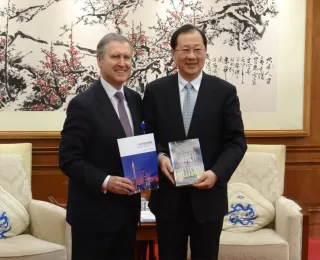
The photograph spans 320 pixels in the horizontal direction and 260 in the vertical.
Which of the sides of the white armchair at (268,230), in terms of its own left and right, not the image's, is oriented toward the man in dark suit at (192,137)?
front

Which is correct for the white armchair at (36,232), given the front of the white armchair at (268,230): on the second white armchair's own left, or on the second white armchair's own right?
on the second white armchair's own right

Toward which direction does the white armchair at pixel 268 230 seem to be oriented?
toward the camera

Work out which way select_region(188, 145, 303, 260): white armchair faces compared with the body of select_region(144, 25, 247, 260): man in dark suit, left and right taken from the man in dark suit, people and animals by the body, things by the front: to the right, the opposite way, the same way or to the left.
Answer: the same way

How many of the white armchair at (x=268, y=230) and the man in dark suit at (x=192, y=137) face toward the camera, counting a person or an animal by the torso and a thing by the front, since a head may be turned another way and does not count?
2

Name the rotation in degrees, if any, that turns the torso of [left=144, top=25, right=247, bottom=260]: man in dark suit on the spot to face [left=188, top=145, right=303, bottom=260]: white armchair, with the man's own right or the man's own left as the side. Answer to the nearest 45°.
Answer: approximately 135° to the man's own left

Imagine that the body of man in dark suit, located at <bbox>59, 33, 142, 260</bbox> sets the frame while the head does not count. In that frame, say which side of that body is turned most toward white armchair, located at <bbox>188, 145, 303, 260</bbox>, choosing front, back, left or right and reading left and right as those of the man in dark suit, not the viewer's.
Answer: left

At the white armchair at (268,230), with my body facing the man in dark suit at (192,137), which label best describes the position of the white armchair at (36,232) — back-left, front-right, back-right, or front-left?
front-right

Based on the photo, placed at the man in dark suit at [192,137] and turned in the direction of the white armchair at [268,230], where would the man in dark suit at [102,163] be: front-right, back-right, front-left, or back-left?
back-left

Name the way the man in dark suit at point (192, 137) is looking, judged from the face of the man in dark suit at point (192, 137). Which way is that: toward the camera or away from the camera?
toward the camera

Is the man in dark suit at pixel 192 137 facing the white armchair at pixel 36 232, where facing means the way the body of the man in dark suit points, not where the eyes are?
no

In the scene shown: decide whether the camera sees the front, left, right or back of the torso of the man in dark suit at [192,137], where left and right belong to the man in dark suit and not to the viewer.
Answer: front

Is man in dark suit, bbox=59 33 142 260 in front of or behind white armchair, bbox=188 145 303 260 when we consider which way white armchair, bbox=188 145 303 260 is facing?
in front

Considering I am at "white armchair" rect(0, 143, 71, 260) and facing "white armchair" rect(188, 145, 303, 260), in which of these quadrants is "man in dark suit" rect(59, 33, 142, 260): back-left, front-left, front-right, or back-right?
front-right

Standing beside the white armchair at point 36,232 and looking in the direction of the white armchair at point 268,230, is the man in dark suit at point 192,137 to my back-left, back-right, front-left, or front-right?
front-right

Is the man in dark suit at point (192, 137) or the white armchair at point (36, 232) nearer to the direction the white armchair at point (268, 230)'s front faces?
the man in dark suit
